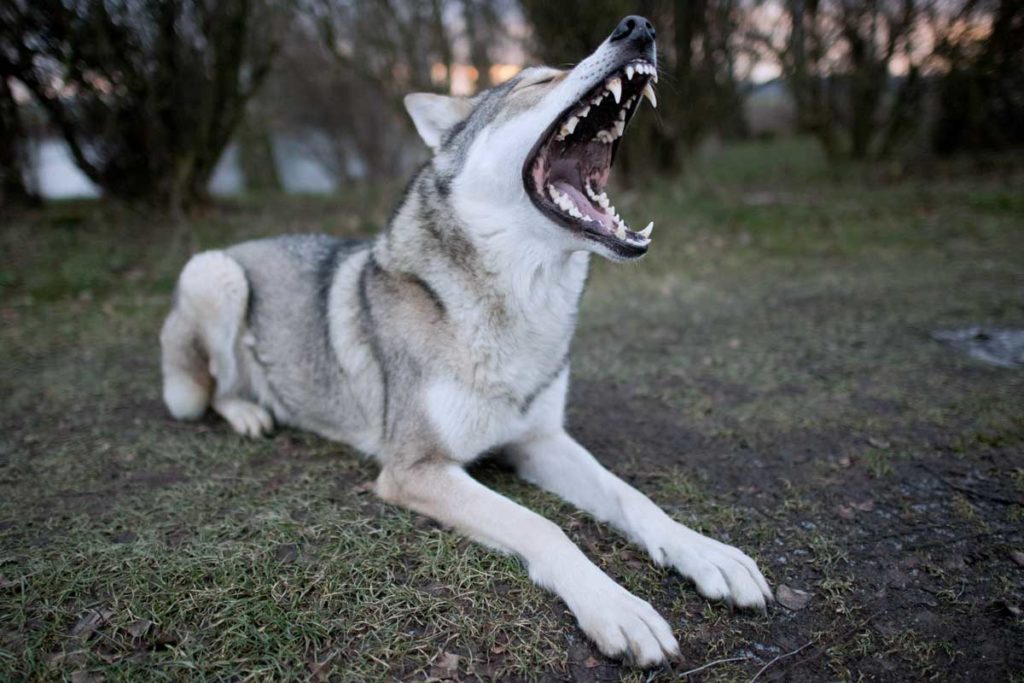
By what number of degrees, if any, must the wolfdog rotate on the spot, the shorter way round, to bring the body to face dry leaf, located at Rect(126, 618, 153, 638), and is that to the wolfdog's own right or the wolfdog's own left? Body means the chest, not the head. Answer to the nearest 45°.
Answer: approximately 90° to the wolfdog's own right

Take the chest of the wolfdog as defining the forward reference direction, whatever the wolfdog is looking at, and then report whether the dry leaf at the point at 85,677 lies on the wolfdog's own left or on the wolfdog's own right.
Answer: on the wolfdog's own right

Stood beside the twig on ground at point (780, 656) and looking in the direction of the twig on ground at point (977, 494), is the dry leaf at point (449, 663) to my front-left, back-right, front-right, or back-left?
back-left

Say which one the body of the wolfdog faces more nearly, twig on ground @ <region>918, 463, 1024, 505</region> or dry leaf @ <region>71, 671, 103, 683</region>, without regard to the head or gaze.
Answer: the twig on ground

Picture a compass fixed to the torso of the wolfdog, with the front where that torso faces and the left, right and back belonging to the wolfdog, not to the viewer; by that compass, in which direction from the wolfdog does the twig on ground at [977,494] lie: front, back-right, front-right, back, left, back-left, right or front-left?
front-left

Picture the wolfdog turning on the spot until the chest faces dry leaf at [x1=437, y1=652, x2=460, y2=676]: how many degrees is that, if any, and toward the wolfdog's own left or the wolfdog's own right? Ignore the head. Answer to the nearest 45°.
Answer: approximately 45° to the wolfdog's own right

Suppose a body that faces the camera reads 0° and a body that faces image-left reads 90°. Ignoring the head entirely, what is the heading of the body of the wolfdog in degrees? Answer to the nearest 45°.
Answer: approximately 315°

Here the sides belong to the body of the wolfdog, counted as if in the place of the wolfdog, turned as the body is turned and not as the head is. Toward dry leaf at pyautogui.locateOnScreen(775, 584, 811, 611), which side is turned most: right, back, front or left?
front

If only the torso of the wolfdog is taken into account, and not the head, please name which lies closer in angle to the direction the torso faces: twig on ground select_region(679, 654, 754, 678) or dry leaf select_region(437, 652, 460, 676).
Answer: the twig on ground
